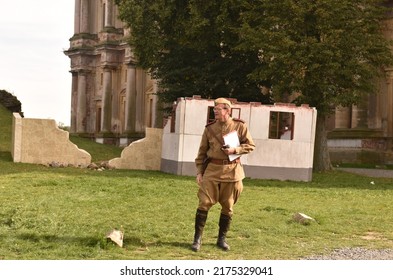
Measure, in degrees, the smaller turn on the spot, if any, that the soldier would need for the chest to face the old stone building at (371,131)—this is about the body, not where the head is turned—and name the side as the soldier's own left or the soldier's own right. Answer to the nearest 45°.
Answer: approximately 180°

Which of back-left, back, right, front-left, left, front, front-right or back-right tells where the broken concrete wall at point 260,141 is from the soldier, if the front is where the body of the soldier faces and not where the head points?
back

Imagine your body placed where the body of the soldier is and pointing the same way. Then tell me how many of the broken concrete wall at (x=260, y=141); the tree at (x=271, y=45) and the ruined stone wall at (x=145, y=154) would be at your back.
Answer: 3

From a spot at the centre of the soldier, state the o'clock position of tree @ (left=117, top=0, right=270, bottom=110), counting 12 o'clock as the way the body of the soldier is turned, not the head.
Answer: The tree is roughly at 6 o'clock from the soldier.

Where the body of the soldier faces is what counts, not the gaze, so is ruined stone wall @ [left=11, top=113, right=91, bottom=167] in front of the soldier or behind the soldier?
behind

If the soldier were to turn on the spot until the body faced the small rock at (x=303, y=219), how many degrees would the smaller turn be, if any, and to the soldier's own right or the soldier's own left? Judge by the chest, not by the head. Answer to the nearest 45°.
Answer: approximately 135° to the soldier's own left

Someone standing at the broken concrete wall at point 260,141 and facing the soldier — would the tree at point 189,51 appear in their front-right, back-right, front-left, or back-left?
back-right

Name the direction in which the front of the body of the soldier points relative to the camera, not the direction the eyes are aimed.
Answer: toward the camera

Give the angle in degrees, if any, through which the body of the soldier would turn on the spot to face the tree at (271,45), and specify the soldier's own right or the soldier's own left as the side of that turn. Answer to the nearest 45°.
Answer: approximately 180°

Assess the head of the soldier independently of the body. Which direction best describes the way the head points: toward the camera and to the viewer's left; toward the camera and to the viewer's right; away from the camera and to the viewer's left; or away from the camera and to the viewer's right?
toward the camera and to the viewer's left

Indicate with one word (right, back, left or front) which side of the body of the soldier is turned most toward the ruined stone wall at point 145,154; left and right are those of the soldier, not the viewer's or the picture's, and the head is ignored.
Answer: back
